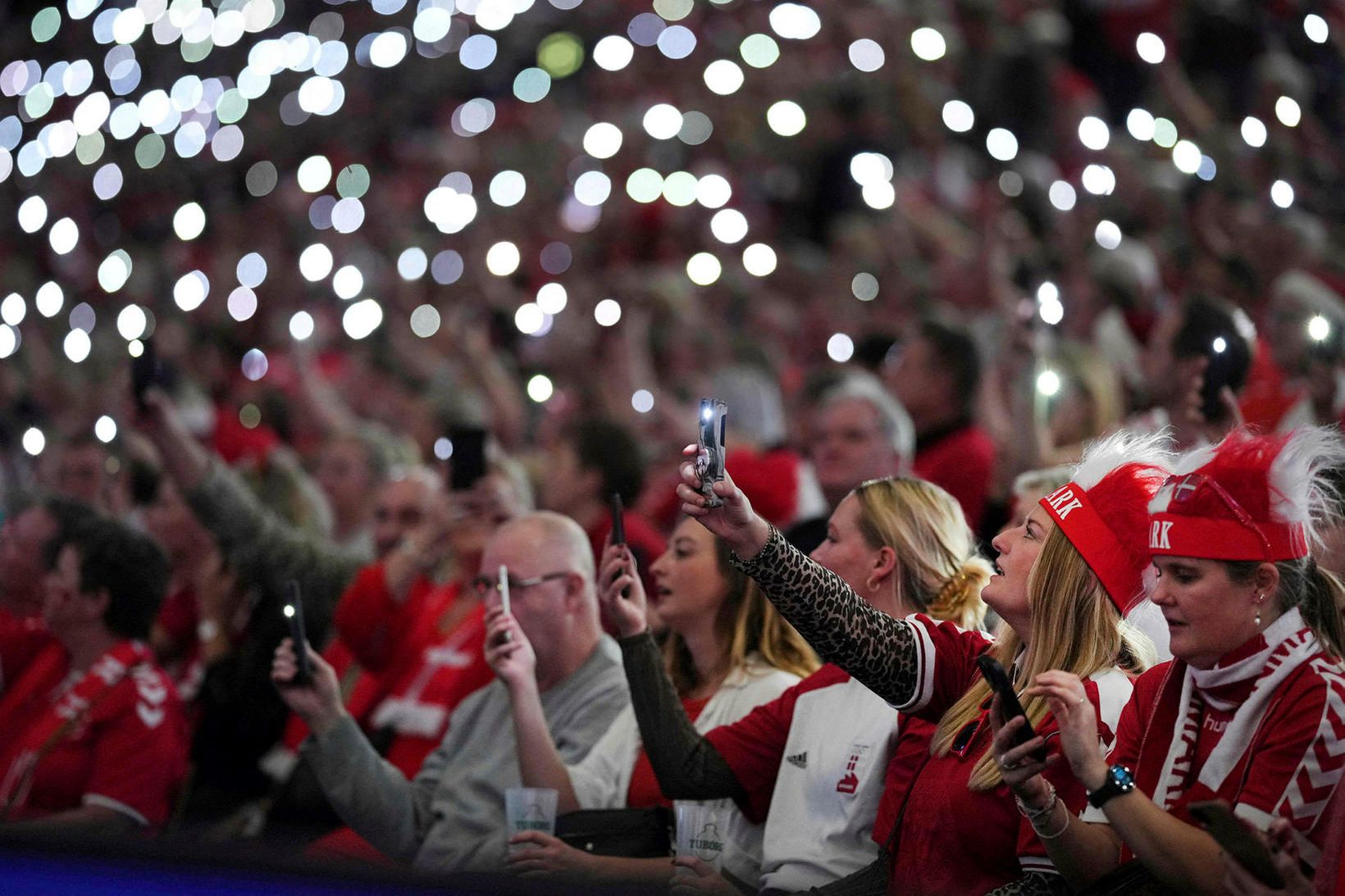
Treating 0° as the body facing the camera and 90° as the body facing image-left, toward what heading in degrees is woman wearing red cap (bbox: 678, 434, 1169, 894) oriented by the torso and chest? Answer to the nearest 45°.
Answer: approximately 45°

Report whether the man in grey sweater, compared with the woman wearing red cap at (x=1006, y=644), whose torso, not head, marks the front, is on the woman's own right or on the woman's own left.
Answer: on the woman's own right

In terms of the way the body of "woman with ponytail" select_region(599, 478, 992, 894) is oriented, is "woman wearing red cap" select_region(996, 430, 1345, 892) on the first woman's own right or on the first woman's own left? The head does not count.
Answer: on the first woman's own left

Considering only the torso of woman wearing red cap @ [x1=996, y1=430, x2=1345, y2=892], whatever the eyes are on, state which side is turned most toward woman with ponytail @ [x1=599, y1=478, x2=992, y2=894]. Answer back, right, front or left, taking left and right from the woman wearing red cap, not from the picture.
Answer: right

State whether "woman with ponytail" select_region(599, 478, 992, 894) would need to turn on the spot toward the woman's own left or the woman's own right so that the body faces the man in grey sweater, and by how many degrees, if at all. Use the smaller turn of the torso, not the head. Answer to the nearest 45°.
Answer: approximately 90° to the woman's own right
